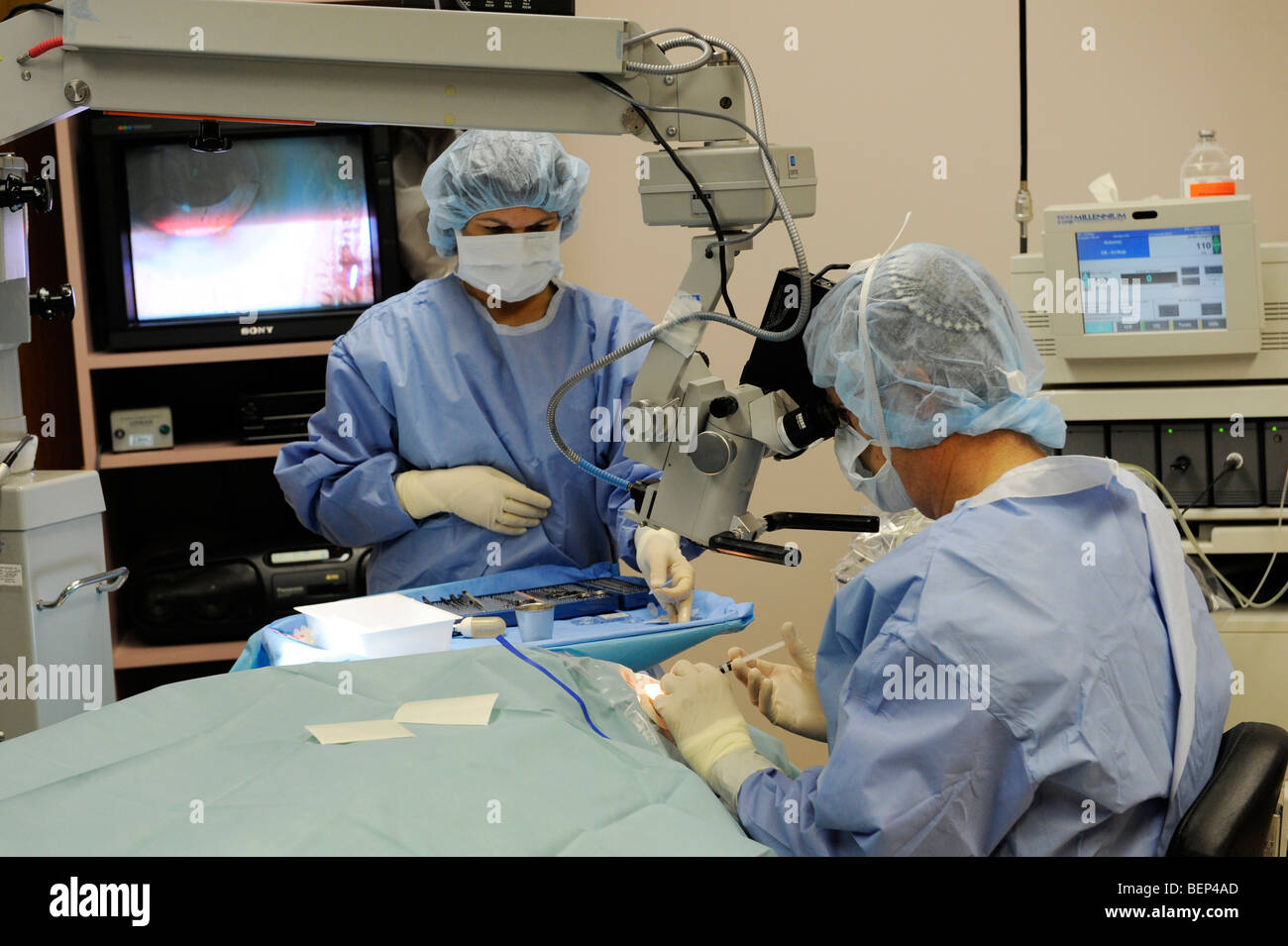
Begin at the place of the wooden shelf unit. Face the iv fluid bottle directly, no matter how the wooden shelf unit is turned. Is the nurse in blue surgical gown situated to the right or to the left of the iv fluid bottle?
right

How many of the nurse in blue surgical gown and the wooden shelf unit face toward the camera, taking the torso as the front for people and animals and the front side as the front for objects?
2

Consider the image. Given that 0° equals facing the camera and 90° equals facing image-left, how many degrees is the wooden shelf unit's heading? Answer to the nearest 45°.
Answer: approximately 0°

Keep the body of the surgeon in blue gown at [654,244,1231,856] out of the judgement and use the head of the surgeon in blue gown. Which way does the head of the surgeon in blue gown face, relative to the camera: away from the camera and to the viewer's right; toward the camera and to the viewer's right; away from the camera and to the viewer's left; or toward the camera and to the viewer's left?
away from the camera and to the viewer's left

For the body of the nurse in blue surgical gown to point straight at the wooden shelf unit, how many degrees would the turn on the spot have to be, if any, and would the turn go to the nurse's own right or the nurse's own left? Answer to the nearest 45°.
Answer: approximately 135° to the nurse's own right

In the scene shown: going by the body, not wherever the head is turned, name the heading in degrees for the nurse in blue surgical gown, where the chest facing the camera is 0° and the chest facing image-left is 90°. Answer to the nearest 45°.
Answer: approximately 0°

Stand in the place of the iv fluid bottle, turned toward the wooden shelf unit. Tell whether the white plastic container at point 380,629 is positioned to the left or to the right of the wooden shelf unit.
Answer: left
